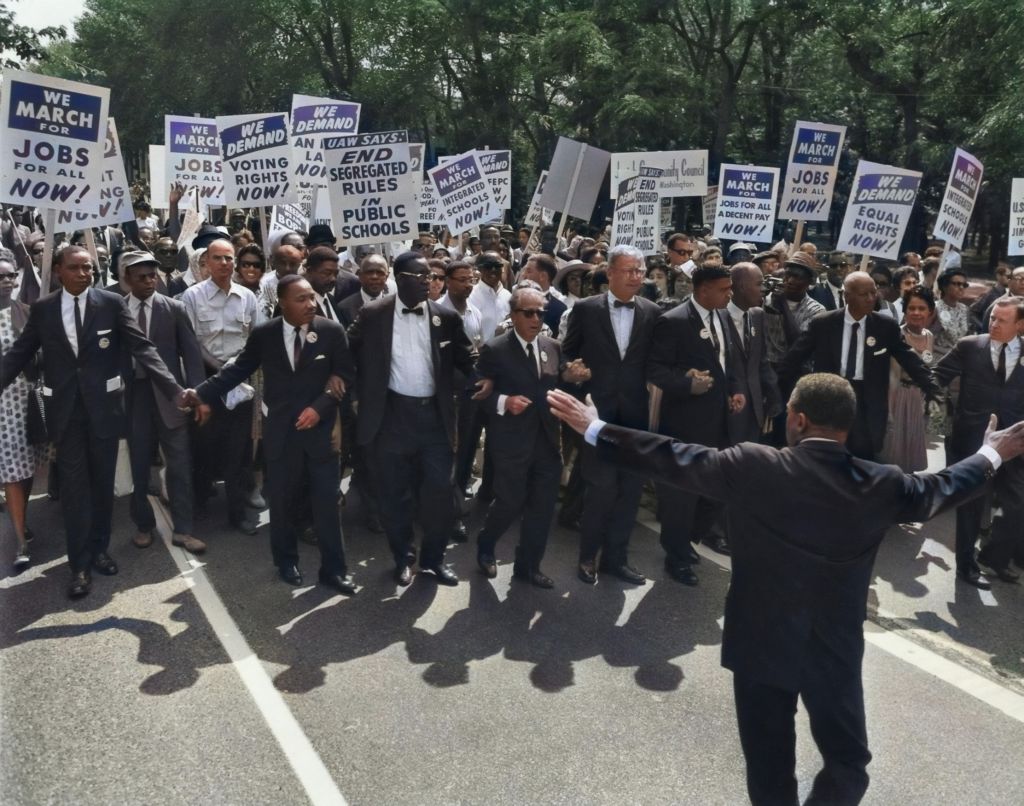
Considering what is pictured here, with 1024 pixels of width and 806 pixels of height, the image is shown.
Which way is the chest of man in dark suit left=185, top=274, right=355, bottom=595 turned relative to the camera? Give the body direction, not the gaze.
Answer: toward the camera

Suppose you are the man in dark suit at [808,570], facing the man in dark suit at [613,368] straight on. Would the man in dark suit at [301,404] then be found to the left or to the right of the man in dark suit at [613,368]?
left

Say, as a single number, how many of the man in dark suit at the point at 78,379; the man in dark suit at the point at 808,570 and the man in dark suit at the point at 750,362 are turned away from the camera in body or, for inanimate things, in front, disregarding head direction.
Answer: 1

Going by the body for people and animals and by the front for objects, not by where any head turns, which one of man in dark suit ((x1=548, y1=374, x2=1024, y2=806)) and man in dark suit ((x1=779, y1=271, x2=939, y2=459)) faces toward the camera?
man in dark suit ((x1=779, y1=271, x2=939, y2=459))

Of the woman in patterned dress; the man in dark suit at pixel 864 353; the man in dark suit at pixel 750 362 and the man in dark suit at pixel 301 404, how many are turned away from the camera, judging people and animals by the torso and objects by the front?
0

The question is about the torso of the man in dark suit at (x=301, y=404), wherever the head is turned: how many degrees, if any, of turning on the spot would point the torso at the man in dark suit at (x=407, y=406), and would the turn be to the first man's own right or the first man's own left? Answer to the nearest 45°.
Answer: approximately 90° to the first man's own left

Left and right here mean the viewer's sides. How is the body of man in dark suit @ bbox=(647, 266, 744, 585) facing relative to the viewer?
facing the viewer and to the right of the viewer

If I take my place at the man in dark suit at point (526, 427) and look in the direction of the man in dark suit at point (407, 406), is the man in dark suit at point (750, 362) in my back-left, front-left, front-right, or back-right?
back-right

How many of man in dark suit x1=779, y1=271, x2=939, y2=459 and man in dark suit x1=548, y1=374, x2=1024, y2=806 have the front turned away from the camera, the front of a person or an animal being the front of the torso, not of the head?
1

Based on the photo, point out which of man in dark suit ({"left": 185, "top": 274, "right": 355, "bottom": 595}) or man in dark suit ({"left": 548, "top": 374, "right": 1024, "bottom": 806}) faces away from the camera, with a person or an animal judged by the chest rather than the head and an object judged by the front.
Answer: man in dark suit ({"left": 548, "top": 374, "right": 1024, "bottom": 806})

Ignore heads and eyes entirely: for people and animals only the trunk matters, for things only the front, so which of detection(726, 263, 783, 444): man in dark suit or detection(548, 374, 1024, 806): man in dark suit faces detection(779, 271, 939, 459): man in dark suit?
detection(548, 374, 1024, 806): man in dark suit

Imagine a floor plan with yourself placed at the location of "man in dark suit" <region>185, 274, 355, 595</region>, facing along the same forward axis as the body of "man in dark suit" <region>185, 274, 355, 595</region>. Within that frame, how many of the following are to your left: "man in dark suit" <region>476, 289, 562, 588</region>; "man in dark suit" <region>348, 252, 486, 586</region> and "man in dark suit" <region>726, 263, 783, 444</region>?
3

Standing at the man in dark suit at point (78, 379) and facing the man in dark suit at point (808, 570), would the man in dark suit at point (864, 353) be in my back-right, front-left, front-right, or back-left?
front-left

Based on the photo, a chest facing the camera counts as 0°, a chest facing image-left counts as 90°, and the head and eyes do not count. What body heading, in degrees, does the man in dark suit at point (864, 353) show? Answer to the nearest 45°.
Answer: approximately 0°

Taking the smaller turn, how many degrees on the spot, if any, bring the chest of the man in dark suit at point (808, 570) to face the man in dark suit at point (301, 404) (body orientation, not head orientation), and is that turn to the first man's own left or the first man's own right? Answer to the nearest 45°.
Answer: approximately 45° to the first man's own left

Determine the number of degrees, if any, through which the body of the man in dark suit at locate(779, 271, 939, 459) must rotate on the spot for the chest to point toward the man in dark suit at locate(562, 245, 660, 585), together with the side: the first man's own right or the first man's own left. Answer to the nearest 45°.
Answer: approximately 45° to the first man's own right

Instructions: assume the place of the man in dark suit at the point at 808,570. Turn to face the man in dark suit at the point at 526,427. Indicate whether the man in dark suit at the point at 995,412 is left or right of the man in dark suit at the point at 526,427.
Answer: right

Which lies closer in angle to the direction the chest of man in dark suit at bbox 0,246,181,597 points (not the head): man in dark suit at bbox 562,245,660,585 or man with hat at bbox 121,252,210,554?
the man in dark suit

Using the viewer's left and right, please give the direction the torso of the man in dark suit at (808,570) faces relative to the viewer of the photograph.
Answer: facing away from the viewer

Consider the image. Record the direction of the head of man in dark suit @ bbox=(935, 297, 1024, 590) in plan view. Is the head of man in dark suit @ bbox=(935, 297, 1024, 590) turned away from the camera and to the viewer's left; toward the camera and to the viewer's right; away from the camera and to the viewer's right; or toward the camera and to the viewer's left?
toward the camera and to the viewer's left
